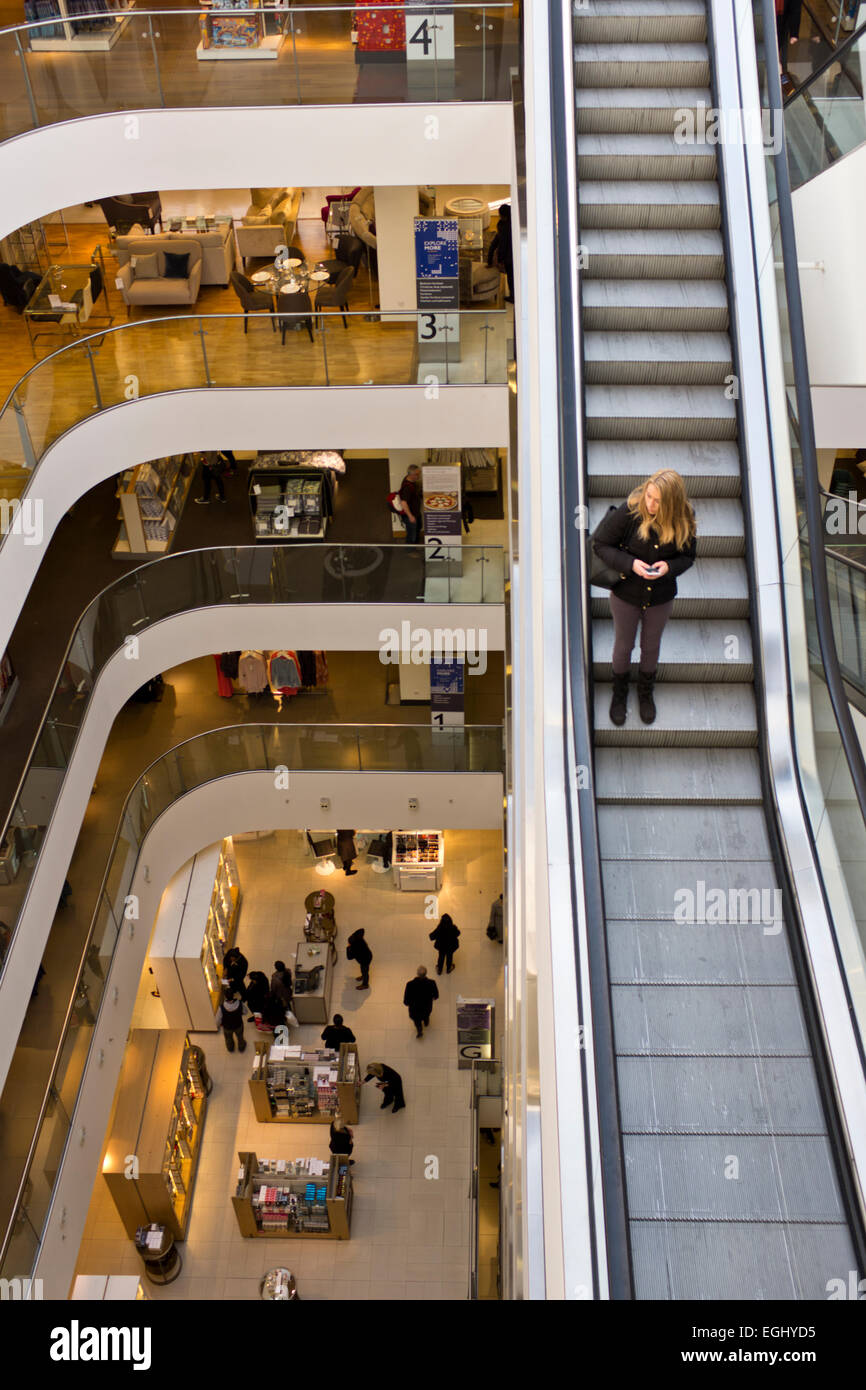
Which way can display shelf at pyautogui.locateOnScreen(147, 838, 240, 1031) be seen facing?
to the viewer's right

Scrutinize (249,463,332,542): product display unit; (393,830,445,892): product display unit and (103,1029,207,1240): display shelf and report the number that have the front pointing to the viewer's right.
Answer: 1

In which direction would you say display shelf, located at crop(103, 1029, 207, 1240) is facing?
to the viewer's right

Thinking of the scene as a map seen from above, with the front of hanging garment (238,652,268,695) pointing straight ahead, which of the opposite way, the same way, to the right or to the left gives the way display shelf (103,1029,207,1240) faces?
to the left

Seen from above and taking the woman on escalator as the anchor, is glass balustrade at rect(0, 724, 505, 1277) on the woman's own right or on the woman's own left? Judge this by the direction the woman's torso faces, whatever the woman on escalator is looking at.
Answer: on the woman's own right

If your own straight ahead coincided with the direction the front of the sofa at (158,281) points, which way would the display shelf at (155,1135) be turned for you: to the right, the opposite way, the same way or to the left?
to the left

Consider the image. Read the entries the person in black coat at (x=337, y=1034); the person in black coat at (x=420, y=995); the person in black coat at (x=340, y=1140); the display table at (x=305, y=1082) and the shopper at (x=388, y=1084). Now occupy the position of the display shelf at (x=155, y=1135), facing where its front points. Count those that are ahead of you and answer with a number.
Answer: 5

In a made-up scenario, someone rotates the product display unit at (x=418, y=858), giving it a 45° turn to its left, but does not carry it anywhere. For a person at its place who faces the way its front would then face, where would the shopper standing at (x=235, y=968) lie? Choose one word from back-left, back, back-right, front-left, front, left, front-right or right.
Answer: back-right

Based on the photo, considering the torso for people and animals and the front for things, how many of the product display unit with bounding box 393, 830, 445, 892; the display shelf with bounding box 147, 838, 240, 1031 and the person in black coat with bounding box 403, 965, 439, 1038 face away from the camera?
1
